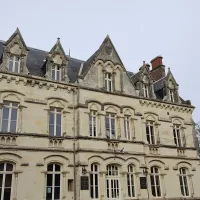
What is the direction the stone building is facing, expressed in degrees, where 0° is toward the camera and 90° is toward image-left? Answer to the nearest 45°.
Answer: approximately 315°
